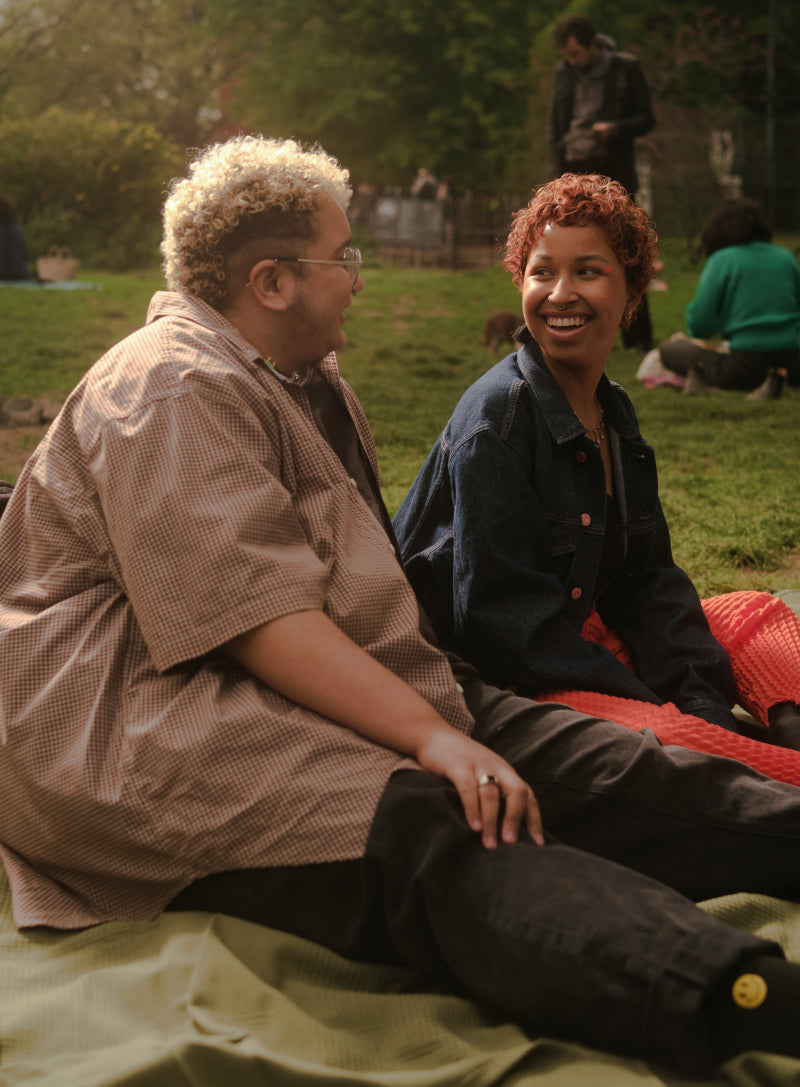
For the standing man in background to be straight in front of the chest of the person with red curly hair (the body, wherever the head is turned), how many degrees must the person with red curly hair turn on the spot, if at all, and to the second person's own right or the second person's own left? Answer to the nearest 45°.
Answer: approximately 135° to the second person's own left

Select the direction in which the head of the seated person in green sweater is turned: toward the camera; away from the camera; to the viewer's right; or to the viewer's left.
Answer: away from the camera

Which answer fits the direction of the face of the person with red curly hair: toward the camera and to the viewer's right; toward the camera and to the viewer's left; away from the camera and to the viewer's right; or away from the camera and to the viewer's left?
toward the camera and to the viewer's left

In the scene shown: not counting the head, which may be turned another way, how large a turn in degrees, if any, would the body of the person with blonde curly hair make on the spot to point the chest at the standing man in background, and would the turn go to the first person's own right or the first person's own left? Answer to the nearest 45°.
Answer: approximately 90° to the first person's own left

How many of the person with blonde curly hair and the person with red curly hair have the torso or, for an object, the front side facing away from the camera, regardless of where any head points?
0

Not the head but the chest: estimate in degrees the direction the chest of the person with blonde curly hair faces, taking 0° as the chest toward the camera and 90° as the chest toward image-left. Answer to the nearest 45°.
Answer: approximately 270°

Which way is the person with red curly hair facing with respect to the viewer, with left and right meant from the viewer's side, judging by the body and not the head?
facing the viewer and to the right of the viewer

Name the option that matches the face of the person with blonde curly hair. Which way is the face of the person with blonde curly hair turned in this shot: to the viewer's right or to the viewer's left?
to the viewer's right

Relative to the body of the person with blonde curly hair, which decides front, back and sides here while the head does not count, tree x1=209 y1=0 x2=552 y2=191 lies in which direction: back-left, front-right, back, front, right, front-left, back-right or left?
left
